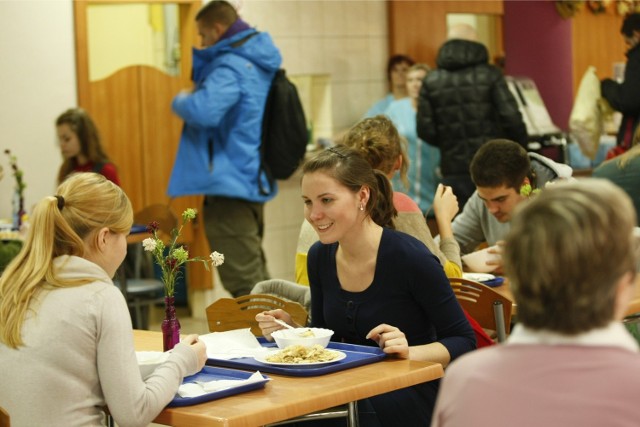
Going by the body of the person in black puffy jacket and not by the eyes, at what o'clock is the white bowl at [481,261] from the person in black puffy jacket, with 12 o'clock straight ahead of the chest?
The white bowl is roughly at 6 o'clock from the person in black puffy jacket.

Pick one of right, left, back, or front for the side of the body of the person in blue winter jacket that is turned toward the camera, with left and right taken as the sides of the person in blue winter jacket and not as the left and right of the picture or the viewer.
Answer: left

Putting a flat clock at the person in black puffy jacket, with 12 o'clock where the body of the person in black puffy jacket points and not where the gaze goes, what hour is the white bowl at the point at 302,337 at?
The white bowl is roughly at 6 o'clock from the person in black puffy jacket.

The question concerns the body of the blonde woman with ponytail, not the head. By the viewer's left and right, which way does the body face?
facing away from the viewer and to the right of the viewer

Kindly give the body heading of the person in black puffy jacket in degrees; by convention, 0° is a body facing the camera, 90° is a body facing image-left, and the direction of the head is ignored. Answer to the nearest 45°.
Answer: approximately 180°

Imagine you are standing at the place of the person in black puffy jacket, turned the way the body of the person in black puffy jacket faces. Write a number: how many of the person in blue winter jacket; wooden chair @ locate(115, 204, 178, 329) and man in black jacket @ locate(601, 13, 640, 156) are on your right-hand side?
1

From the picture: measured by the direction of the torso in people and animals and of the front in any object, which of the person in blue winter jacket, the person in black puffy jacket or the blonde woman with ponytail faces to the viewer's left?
the person in blue winter jacket

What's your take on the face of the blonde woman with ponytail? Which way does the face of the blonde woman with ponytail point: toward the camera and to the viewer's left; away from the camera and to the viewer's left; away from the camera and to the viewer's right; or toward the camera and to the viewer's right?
away from the camera and to the viewer's right

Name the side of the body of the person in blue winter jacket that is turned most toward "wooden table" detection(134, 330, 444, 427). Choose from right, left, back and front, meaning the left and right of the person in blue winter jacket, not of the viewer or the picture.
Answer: left

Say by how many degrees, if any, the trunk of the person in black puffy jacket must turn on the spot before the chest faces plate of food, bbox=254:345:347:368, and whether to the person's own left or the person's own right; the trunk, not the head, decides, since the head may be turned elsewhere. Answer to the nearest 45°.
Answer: approximately 180°

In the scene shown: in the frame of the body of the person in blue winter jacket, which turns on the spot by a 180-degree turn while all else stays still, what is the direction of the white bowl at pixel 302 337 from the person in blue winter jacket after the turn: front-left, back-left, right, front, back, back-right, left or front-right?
right

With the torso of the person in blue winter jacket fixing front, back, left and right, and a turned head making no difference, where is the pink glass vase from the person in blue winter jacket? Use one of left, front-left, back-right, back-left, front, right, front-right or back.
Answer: left

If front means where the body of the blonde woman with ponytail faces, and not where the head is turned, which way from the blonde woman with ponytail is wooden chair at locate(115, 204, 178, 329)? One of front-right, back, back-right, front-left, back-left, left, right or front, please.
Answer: front-left

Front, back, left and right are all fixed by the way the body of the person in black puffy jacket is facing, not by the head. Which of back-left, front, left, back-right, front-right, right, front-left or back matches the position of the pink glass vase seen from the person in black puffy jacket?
back
